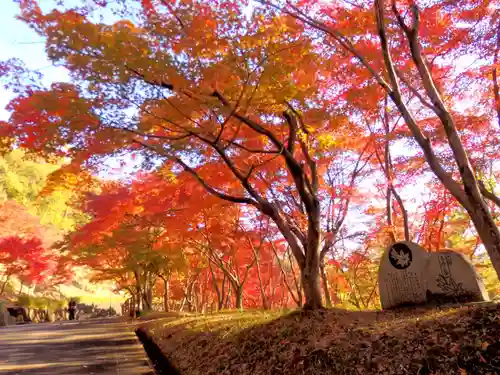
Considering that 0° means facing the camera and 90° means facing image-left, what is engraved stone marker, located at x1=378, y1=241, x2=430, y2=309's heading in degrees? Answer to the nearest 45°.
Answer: approximately 0°

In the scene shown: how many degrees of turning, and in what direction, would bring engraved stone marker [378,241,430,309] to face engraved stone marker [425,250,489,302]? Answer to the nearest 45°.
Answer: approximately 90° to its left
